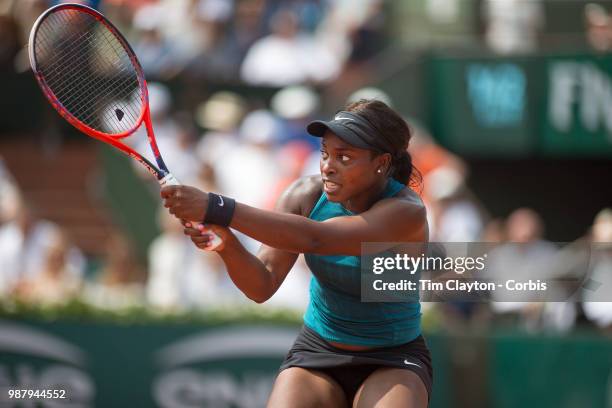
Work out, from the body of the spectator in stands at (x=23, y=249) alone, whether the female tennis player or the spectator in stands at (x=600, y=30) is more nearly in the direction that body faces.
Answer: the female tennis player

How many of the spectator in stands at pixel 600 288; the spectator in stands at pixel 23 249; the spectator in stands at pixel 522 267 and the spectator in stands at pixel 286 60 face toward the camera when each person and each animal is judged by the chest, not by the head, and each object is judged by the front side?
4

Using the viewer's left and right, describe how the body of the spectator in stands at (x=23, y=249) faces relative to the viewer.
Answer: facing the viewer

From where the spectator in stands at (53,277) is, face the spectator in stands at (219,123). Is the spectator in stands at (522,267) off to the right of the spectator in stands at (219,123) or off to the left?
right

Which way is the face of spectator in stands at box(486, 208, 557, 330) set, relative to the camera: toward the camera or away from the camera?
toward the camera

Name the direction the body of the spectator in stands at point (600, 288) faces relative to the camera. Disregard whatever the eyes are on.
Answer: toward the camera

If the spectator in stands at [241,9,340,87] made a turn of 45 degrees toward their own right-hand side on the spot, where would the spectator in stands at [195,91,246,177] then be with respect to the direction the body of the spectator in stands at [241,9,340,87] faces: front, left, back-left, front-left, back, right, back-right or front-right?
front

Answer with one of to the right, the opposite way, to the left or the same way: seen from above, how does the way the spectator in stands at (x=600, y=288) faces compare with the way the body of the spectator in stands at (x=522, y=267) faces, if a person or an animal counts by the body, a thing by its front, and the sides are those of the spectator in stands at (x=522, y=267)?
the same way

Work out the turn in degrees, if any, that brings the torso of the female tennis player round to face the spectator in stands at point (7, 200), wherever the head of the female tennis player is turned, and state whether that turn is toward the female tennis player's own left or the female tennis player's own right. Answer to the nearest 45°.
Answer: approximately 90° to the female tennis player's own right

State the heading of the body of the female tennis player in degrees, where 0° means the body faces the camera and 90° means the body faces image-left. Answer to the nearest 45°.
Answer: approximately 45°

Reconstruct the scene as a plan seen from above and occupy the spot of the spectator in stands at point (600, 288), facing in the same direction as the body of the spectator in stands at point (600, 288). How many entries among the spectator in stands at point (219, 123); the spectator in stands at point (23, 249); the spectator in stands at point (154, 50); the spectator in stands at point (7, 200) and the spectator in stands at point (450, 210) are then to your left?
0

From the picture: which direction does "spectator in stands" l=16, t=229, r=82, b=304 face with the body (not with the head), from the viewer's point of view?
toward the camera
